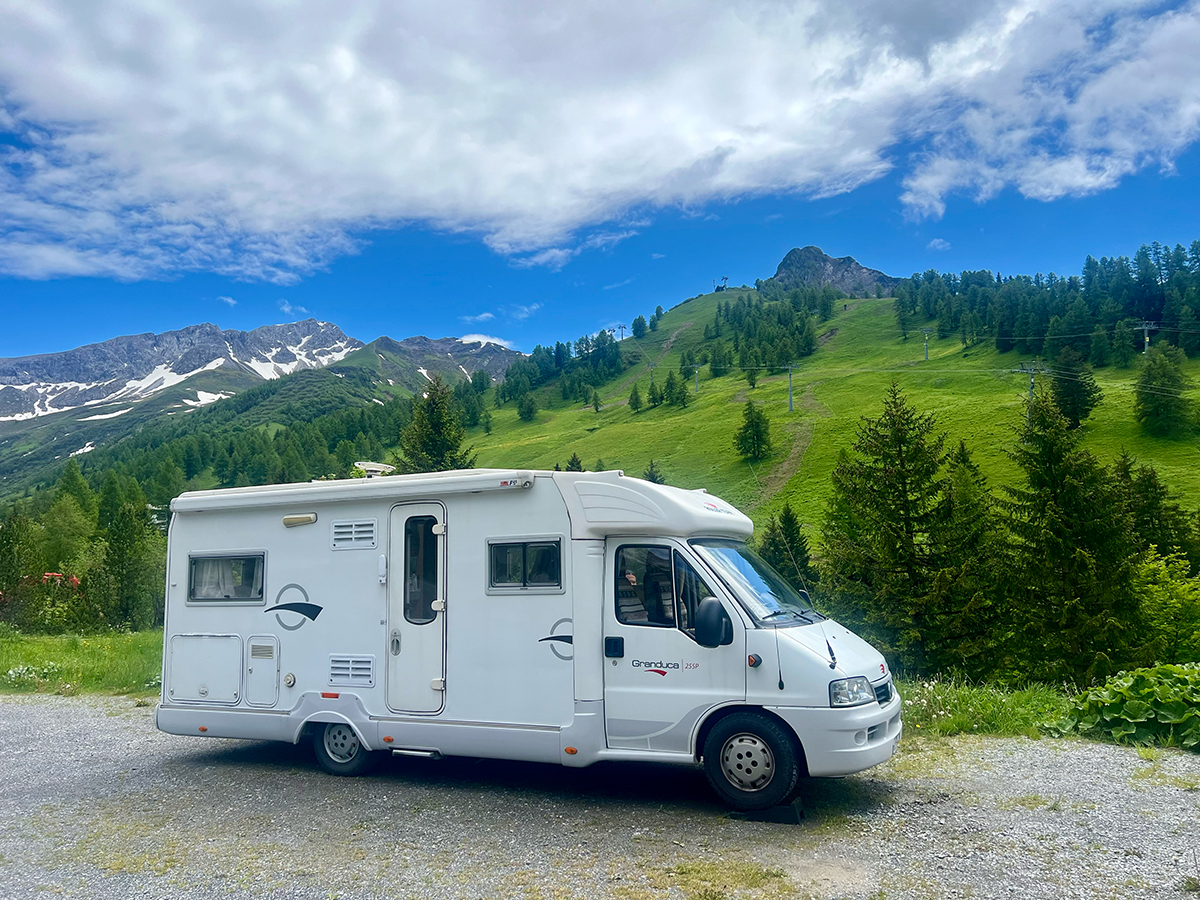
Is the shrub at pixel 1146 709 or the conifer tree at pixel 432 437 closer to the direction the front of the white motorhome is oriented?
the shrub

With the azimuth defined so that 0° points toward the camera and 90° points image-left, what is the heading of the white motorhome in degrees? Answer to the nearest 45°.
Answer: approximately 315°

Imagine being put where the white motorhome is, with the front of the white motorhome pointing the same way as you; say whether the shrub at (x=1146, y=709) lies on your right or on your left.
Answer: on your left

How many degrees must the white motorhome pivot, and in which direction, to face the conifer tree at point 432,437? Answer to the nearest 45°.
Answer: approximately 135° to its left

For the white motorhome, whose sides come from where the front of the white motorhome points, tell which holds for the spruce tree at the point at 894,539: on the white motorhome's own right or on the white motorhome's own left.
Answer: on the white motorhome's own left

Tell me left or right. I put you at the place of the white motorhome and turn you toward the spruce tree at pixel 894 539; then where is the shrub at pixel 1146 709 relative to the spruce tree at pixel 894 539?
right

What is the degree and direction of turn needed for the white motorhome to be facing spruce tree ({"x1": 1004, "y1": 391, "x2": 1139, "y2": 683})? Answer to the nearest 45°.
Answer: approximately 90° to its left

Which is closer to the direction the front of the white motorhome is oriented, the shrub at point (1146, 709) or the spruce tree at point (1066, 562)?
the shrub
